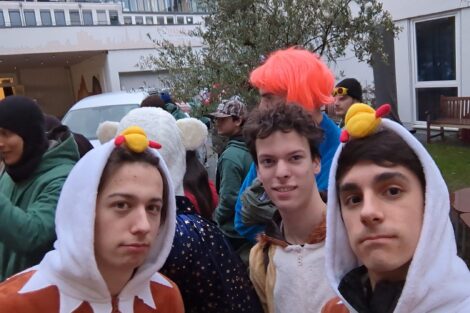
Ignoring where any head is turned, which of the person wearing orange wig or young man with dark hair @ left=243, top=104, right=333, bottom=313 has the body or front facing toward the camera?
the young man with dark hair

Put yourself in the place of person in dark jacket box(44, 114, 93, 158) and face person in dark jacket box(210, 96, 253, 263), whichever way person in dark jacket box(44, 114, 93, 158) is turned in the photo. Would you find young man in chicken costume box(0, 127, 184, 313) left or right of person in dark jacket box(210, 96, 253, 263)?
right

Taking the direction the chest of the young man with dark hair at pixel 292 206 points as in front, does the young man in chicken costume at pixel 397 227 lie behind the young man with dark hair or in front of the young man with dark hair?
in front

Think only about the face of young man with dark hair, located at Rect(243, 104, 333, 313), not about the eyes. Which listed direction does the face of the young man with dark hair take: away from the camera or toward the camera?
toward the camera

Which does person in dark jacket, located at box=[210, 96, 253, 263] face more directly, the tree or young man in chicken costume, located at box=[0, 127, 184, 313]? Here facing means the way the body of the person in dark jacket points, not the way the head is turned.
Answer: the young man in chicken costume

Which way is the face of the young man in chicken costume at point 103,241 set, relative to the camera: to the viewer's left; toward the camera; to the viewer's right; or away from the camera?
toward the camera

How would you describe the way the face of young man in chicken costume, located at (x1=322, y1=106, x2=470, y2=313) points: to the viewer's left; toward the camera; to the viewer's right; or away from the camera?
toward the camera

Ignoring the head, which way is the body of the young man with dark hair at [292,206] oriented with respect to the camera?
toward the camera
